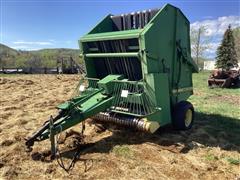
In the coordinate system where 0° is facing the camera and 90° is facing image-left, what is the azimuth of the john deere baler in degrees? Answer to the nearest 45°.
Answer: approximately 45°

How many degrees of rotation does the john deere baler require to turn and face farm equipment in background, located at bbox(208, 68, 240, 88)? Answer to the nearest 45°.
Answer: approximately 180°

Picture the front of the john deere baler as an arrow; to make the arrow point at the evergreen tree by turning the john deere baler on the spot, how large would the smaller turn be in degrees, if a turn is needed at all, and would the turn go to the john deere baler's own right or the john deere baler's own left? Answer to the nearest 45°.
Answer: approximately 180°

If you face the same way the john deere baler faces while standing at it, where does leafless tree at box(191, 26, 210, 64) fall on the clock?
The leafless tree is roughly at 5 o'clock from the john deere baler.
